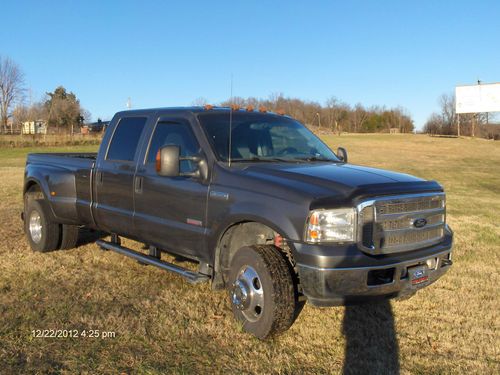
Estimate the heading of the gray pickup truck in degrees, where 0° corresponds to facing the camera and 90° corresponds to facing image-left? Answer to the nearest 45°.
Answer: approximately 315°
